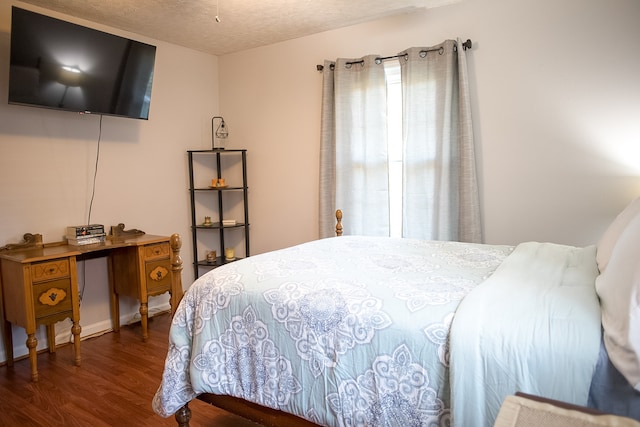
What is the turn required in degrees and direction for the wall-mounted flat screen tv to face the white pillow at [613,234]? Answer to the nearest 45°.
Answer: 0° — it already faces it

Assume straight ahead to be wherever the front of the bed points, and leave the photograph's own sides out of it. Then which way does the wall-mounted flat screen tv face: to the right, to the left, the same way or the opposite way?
the opposite way

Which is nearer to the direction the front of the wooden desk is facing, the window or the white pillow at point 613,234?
the white pillow

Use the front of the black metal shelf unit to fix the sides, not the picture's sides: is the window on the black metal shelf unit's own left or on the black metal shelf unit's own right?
on the black metal shelf unit's own left

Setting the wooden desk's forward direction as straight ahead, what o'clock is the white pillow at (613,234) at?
The white pillow is roughly at 12 o'clock from the wooden desk.

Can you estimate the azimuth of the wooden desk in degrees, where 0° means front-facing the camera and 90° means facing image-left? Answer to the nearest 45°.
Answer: approximately 315°

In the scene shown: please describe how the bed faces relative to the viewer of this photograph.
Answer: facing to the left of the viewer

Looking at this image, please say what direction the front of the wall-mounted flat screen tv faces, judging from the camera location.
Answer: facing the viewer and to the right of the viewer

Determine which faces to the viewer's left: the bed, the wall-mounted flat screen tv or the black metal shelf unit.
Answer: the bed

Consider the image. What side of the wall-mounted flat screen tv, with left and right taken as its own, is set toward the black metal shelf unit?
left

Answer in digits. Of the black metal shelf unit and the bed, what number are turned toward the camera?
1
